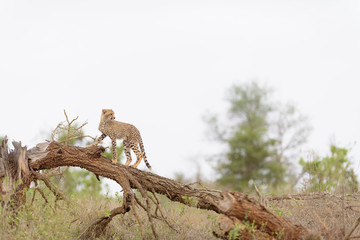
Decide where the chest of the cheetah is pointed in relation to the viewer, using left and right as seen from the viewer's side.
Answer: facing to the left of the viewer
